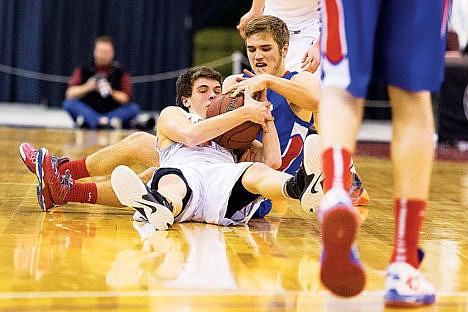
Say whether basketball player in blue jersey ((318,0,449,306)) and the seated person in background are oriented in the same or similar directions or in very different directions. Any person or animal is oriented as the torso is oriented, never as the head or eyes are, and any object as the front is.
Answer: very different directions

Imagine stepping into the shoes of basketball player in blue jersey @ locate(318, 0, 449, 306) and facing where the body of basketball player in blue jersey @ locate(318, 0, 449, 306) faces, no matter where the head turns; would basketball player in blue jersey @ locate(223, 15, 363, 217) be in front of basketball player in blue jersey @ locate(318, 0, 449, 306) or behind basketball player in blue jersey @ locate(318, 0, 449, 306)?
in front

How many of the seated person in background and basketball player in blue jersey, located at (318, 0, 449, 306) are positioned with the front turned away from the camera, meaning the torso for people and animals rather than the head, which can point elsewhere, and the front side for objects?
1

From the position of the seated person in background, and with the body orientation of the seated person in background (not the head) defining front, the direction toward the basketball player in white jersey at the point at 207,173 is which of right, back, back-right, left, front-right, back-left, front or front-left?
front

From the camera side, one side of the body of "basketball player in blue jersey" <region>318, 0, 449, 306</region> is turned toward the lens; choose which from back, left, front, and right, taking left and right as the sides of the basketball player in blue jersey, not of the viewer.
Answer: back

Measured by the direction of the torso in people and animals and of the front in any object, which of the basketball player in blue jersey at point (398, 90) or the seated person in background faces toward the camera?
the seated person in background

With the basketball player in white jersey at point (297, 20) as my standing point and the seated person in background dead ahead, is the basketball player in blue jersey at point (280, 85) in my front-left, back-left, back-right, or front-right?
back-left

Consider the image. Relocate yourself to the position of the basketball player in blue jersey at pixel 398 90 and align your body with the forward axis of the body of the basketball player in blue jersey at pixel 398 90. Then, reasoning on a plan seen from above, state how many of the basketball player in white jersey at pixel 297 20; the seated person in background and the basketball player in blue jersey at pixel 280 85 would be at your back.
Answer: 0

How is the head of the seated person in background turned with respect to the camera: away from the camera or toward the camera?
toward the camera

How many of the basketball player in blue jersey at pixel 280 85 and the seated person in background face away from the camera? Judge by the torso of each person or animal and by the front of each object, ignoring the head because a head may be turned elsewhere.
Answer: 0

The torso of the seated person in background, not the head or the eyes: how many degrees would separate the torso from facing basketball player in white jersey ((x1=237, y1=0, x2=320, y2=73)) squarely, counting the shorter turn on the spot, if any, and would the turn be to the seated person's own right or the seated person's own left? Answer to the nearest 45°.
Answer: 0° — they already face them

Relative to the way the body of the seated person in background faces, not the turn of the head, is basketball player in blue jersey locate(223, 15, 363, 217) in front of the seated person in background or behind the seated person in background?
in front

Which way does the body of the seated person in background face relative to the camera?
toward the camera

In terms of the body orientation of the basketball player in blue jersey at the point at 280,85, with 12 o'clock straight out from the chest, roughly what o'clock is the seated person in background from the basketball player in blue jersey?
The seated person in background is roughly at 4 o'clock from the basketball player in blue jersey.

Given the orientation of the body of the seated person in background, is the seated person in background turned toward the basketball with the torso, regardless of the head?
yes

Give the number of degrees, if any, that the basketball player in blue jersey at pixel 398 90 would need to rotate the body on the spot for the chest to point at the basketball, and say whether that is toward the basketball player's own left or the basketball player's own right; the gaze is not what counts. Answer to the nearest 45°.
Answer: approximately 45° to the basketball player's own left

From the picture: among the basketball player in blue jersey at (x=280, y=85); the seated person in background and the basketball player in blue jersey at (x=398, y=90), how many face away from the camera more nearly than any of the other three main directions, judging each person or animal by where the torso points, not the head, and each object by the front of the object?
1

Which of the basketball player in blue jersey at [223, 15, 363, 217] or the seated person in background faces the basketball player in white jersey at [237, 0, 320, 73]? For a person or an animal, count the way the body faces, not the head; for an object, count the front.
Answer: the seated person in background

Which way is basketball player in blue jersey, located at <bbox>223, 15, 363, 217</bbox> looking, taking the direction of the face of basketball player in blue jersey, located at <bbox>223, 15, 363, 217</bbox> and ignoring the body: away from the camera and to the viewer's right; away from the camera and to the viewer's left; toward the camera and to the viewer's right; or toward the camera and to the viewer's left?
toward the camera and to the viewer's left

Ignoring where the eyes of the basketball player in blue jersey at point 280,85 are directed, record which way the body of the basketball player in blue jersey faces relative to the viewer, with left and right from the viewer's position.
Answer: facing the viewer and to the left of the viewer

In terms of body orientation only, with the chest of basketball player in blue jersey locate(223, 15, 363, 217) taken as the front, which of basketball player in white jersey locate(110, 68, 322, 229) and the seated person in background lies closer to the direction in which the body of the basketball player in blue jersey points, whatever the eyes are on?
the basketball player in white jersey
